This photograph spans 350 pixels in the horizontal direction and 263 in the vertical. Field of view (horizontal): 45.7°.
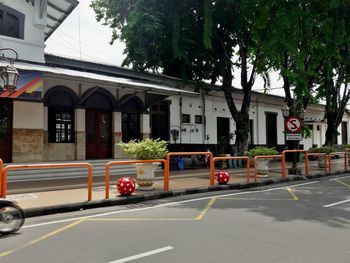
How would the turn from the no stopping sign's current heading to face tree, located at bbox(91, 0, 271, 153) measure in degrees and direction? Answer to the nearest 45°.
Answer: approximately 90° to its right

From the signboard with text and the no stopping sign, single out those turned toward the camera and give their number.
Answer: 2

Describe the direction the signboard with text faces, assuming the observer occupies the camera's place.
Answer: facing the viewer

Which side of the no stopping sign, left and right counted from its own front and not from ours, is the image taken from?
front

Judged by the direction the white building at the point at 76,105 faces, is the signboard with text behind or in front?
in front

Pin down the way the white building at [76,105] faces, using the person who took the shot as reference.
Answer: facing the viewer and to the right of the viewer

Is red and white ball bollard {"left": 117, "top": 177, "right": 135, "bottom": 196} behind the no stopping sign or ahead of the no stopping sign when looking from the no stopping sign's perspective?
ahead
